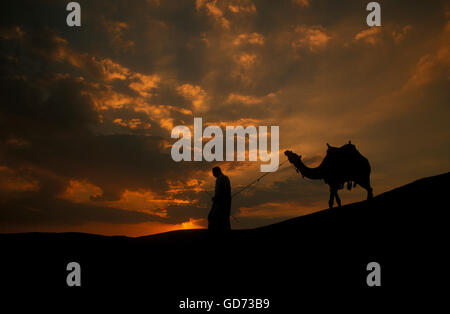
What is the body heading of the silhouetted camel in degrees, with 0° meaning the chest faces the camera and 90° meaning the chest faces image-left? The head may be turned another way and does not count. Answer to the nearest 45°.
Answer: approximately 90°

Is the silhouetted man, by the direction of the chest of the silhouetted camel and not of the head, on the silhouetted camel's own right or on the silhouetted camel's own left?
on the silhouetted camel's own left

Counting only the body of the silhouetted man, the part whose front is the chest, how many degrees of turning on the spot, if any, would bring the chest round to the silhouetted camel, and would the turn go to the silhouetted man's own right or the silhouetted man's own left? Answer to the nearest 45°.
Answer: approximately 135° to the silhouetted man's own right

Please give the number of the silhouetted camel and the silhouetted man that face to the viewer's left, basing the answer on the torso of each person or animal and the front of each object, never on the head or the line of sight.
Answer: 2

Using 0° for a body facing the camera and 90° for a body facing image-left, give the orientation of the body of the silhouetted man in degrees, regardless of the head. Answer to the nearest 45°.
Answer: approximately 90°
